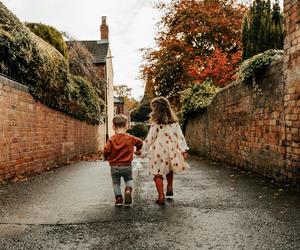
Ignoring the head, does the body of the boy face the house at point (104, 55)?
yes

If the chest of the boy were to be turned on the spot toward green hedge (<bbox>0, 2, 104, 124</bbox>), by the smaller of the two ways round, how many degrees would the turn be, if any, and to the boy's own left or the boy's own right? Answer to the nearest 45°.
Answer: approximately 45° to the boy's own left

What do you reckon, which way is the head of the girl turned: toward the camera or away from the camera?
away from the camera

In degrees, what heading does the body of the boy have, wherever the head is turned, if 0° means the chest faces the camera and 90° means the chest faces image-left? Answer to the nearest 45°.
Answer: approximately 180°

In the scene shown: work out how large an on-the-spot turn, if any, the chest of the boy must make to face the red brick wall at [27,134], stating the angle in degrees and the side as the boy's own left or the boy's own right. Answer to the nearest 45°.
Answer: approximately 45° to the boy's own left
